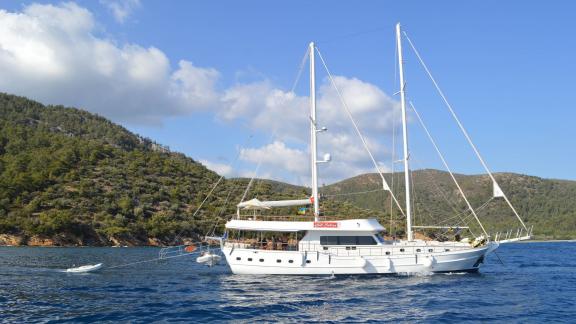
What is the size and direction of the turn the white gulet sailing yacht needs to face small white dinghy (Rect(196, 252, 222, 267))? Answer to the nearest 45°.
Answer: approximately 180°

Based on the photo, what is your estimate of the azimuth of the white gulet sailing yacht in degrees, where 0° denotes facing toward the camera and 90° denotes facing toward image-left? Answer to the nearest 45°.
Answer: approximately 270°
